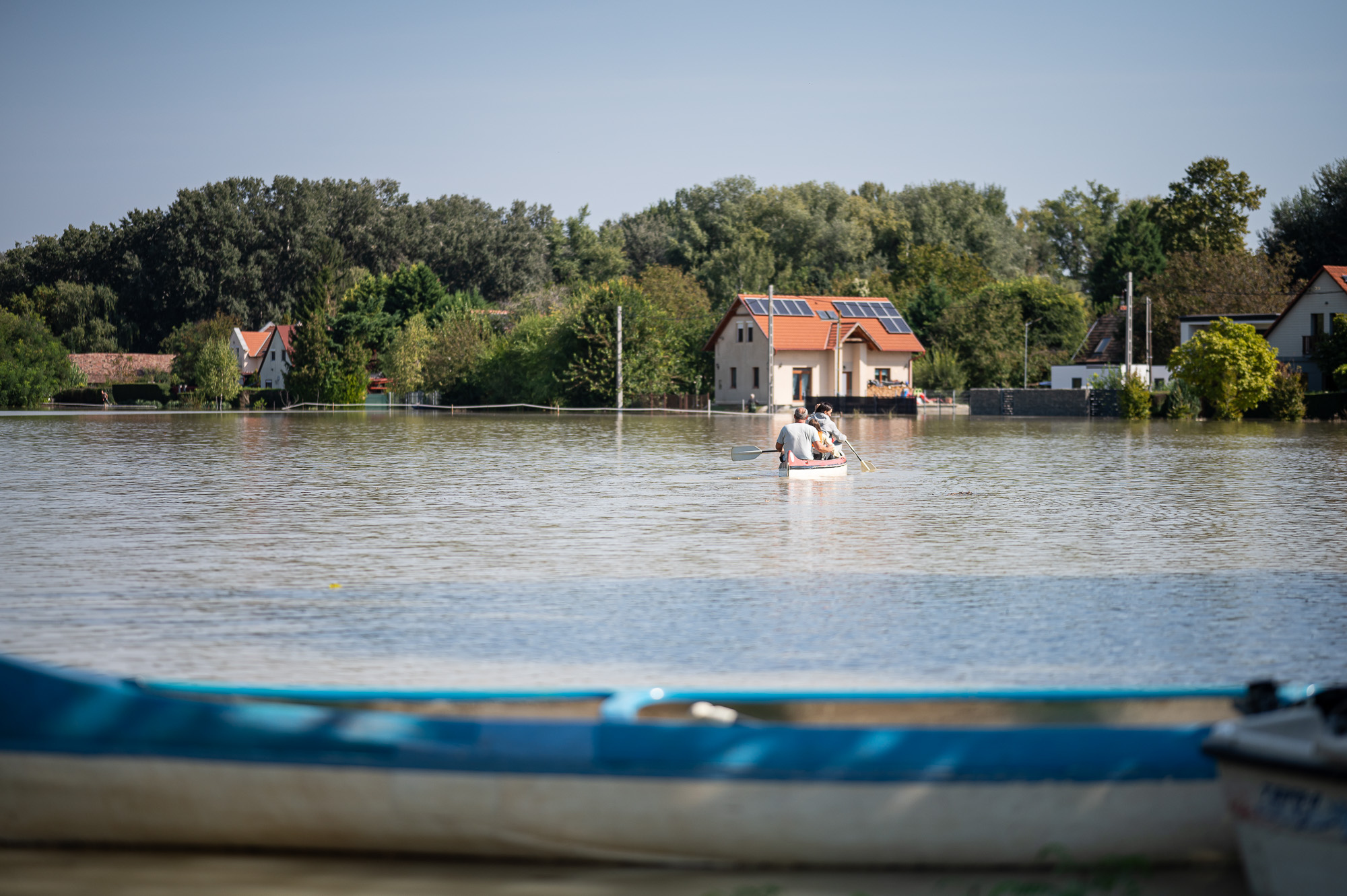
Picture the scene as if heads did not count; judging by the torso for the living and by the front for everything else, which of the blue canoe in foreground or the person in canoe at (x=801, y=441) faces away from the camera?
the person in canoe

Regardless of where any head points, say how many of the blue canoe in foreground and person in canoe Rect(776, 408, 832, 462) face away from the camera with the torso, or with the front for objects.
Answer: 1

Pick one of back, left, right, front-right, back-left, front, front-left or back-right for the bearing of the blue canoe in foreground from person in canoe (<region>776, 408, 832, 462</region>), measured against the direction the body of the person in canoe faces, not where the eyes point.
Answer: back

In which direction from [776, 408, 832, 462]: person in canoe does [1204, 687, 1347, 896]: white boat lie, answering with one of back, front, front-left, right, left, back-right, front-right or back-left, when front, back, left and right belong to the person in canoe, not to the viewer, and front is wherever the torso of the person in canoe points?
back

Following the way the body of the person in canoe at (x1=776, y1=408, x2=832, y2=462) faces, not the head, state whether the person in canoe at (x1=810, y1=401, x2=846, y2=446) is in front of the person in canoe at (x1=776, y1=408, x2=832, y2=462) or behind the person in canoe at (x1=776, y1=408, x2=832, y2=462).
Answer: in front

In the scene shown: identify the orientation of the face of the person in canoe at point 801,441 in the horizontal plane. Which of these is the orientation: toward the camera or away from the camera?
away from the camera

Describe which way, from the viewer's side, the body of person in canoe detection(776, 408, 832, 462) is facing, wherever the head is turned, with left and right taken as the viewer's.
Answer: facing away from the viewer
